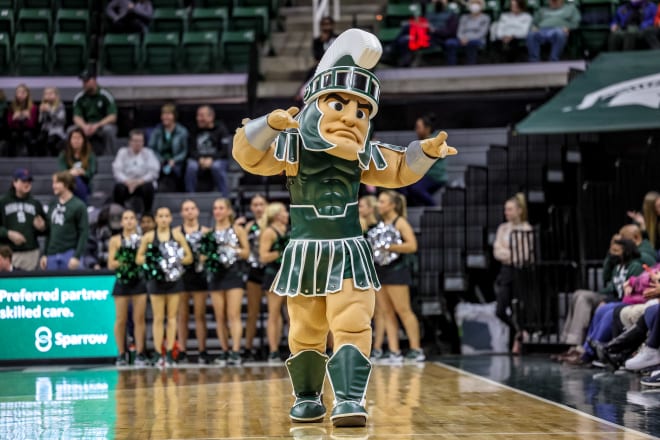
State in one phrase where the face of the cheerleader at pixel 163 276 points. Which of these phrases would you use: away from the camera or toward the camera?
toward the camera

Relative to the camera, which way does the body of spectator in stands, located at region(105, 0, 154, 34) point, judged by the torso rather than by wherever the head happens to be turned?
toward the camera

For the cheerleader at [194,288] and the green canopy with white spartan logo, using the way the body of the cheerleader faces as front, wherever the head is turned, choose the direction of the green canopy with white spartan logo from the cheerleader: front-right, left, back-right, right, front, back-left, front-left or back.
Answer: left

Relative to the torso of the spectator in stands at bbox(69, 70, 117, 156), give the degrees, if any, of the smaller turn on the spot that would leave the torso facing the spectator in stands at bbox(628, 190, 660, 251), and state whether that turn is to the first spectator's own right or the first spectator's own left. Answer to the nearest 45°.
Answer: approximately 45° to the first spectator's own left

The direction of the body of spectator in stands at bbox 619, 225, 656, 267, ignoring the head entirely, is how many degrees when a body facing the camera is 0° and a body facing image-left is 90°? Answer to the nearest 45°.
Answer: approximately 90°

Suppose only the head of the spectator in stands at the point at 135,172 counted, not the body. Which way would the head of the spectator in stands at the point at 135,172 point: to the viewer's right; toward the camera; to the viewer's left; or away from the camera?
toward the camera

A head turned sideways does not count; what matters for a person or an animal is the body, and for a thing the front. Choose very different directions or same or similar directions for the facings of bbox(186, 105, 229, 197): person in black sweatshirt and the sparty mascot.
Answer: same or similar directions

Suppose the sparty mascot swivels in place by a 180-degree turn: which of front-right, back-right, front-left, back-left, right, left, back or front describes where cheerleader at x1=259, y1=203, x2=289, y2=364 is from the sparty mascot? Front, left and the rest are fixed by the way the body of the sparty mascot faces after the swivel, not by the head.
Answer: front

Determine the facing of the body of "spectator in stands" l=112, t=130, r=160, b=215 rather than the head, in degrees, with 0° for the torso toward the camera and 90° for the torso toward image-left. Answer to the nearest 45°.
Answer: approximately 0°

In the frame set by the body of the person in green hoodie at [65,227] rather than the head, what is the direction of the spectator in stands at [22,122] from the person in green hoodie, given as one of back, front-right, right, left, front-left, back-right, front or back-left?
back-right

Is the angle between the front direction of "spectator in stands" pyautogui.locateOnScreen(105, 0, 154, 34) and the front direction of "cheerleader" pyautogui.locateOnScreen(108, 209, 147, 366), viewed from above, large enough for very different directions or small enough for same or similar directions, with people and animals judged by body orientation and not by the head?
same or similar directions

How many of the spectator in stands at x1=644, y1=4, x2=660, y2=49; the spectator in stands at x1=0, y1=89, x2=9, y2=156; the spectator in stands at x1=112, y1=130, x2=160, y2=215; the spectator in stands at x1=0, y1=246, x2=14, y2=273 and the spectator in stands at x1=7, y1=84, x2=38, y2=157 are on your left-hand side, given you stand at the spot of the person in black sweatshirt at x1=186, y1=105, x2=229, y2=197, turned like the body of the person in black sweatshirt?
1

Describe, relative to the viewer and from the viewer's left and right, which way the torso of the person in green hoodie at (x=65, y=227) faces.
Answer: facing the viewer and to the left of the viewer

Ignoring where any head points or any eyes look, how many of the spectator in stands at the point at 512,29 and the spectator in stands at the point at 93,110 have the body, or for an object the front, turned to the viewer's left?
0

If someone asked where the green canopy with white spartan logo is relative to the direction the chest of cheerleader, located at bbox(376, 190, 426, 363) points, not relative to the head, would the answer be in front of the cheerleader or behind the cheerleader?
behind
